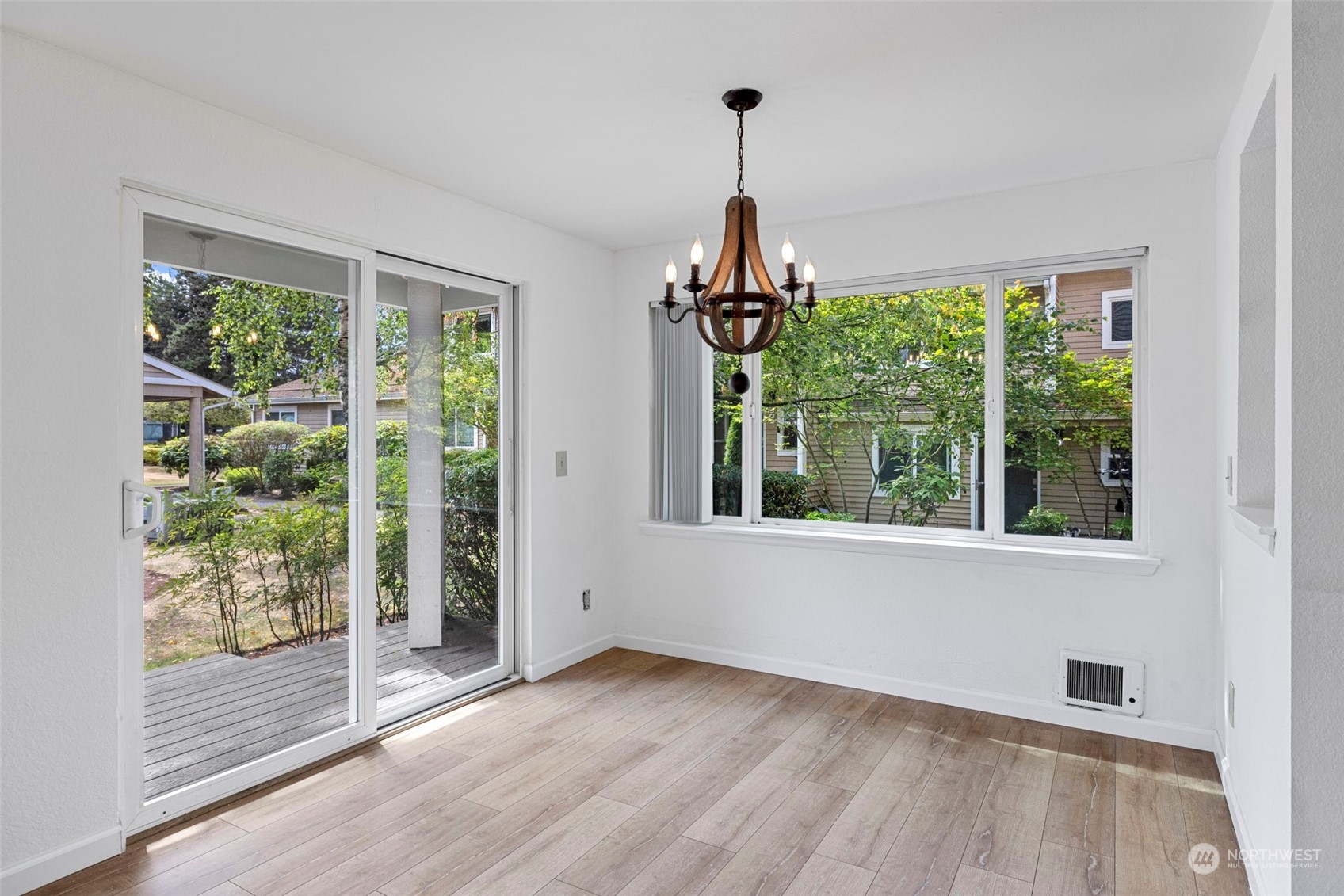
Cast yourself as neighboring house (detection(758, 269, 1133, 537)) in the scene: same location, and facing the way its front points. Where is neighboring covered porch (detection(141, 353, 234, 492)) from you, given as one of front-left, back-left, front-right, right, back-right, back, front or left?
front-right

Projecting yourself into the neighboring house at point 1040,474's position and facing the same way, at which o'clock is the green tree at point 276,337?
The green tree is roughly at 2 o'clock from the neighboring house.

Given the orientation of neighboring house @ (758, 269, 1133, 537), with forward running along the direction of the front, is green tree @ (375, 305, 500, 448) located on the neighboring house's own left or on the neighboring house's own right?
on the neighboring house's own right

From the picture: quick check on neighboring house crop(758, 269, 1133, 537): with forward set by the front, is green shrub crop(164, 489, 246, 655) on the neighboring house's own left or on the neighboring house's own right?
on the neighboring house's own right

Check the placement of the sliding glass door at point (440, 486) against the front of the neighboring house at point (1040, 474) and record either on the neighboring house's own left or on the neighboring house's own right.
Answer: on the neighboring house's own right

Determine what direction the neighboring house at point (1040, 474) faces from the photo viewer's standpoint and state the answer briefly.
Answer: facing the viewer

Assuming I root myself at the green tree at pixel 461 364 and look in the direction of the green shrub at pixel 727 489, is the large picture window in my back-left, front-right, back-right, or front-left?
front-right

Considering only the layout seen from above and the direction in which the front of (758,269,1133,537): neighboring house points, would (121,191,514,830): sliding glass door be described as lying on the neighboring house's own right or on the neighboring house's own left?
on the neighboring house's own right

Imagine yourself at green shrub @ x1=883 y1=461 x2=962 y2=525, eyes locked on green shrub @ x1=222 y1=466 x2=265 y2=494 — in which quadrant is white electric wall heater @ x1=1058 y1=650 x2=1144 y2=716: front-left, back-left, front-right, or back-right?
back-left

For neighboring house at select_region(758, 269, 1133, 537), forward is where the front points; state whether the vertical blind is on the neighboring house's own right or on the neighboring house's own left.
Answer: on the neighboring house's own right

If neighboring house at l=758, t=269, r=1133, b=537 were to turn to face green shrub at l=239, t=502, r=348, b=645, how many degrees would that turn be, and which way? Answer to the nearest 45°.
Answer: approximately 45° to its right

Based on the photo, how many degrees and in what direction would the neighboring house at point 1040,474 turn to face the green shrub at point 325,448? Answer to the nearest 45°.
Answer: approximately 45° to its right

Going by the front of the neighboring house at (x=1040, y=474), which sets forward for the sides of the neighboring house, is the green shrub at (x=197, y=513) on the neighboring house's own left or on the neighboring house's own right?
on the neighboring house's own right
